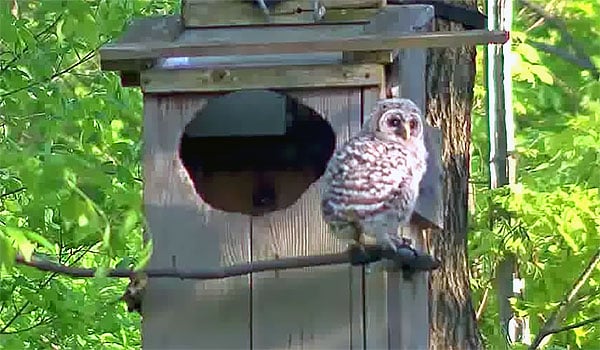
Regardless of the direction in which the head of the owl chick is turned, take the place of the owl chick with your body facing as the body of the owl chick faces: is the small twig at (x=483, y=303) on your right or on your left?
on your left

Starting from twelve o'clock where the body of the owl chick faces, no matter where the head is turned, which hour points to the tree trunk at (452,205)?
The tree trunk is roughly at 8 o'clock from the owl chick.

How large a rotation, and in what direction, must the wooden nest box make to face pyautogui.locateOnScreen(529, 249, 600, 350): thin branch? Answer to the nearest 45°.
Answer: approximately 135° to its left

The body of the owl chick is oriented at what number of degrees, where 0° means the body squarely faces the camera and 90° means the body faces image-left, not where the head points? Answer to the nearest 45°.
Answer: approximately 315°

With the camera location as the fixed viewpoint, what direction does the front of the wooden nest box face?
facing the viewer

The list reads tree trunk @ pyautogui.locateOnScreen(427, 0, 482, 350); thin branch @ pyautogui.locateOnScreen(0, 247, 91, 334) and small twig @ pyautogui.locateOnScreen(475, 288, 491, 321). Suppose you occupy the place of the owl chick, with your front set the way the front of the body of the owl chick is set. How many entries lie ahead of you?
0

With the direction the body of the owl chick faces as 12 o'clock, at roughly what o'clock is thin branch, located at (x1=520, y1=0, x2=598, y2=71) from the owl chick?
The thin branch is roughly at 8 o'clock from the owl chick.

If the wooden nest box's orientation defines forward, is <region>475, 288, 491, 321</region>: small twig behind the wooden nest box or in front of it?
behind
